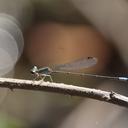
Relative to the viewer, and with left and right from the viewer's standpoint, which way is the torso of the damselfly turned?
facing to the left of the viewer
